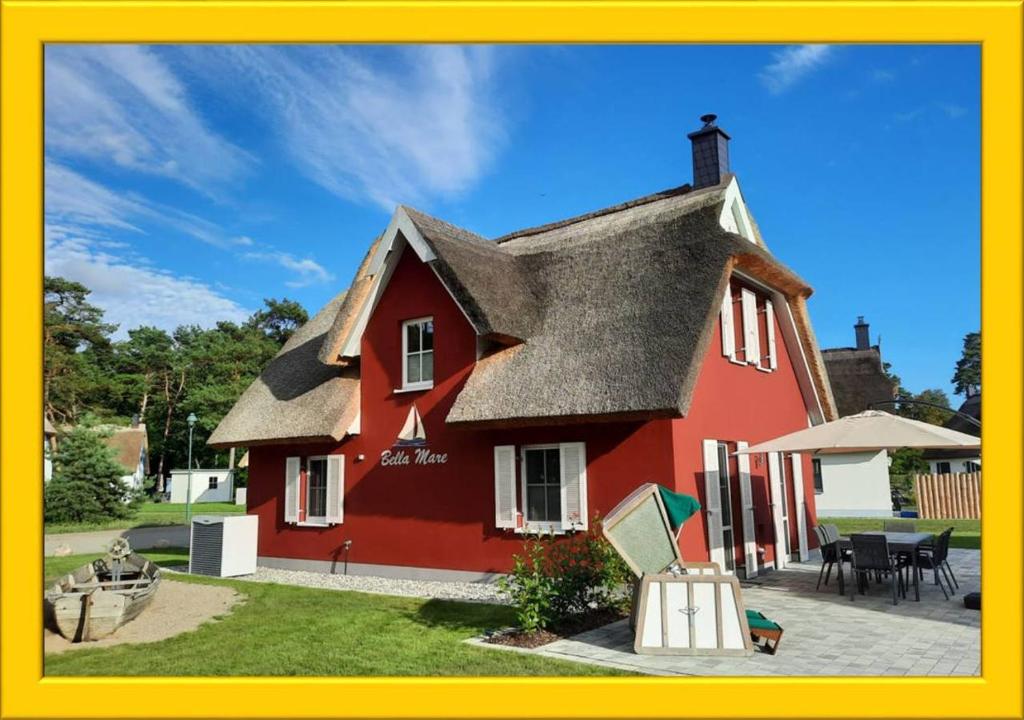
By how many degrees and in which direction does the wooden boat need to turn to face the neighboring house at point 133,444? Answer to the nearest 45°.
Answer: approximately 45° to its left

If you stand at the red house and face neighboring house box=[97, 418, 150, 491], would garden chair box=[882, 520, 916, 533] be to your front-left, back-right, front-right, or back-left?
back-right

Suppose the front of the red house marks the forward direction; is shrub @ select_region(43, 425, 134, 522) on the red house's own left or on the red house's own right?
on the red house's own right

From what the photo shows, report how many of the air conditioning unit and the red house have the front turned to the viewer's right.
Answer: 0

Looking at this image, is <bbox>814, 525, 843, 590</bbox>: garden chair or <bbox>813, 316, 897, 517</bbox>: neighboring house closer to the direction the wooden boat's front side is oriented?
the neighboring house

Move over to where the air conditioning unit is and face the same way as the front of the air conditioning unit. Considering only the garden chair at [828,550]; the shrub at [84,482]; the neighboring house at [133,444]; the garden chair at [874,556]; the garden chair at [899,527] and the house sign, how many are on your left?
4

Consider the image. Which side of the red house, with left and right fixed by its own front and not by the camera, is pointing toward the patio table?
left

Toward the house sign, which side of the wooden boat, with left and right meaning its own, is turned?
front

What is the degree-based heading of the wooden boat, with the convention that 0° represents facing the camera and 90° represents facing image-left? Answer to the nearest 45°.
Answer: approximately 225°

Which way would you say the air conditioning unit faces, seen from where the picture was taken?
facing the viewer and to the left of the viewer

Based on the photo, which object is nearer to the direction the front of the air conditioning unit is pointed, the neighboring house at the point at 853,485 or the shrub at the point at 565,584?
the shrub

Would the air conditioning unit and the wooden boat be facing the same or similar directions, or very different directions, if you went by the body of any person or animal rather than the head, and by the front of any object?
very different directions

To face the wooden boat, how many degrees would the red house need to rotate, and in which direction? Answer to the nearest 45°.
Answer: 0° — it already faces it

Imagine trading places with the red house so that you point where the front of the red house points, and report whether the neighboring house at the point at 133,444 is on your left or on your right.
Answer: on your right

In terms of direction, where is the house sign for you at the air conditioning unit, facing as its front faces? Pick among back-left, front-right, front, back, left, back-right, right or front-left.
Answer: left

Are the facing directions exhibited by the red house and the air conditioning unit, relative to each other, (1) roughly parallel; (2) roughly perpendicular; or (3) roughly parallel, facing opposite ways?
roughly parallel

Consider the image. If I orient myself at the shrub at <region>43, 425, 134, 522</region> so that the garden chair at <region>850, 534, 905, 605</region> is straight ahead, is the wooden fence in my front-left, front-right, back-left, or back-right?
front-left
